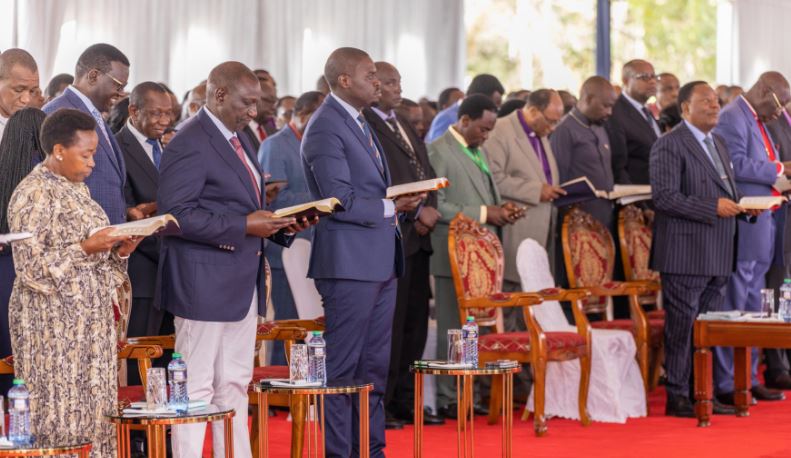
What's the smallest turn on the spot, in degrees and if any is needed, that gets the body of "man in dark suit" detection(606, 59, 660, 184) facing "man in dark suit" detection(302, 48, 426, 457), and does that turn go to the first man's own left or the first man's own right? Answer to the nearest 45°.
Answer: approximately 45° to the first man's own right

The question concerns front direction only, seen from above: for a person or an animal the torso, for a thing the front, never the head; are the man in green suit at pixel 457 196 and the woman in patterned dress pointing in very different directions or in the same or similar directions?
same or similar directions

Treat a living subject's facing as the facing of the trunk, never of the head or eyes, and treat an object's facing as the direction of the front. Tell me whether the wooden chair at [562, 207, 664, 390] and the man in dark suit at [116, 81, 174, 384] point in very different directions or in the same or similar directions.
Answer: same or similar directions

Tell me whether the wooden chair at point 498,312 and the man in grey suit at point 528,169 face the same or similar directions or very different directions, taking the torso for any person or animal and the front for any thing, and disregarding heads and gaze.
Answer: same or similar directions

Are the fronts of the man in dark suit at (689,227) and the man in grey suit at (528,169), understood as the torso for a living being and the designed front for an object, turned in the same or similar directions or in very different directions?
same or similar directions

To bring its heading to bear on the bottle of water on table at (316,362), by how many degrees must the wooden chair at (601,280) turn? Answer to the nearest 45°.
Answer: approximately 45° to its right

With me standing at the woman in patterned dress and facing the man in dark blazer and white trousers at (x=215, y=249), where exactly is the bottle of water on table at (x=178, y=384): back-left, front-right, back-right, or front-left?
front-right

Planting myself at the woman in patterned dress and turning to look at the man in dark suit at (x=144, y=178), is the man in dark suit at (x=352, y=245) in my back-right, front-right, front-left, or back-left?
front-right
